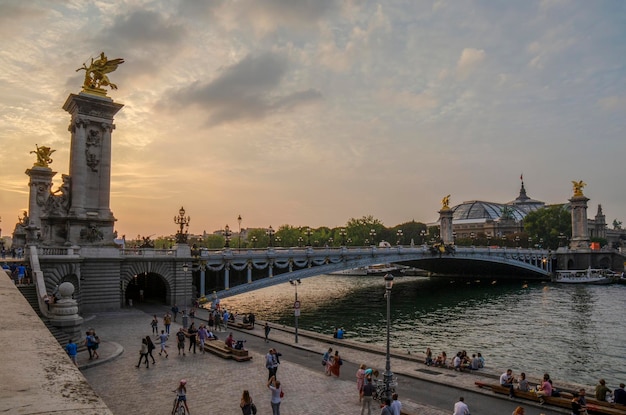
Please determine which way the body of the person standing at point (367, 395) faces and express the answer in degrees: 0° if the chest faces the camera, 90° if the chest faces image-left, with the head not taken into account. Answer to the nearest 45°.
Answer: approximately 180°

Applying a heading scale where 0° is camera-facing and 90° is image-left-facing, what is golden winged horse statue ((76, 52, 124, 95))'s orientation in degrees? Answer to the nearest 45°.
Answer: approximately 90°

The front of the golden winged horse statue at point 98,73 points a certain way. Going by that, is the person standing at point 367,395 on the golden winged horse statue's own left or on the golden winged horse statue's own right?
on the golden winged horse statue's own left

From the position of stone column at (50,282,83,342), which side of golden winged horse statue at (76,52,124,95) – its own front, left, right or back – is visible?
left

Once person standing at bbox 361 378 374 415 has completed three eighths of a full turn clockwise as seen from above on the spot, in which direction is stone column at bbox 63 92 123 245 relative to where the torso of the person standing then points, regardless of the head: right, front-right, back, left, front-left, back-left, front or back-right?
back

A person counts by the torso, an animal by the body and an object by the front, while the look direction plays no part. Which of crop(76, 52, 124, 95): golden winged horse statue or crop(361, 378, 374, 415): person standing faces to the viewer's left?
the golden winged horse statue
